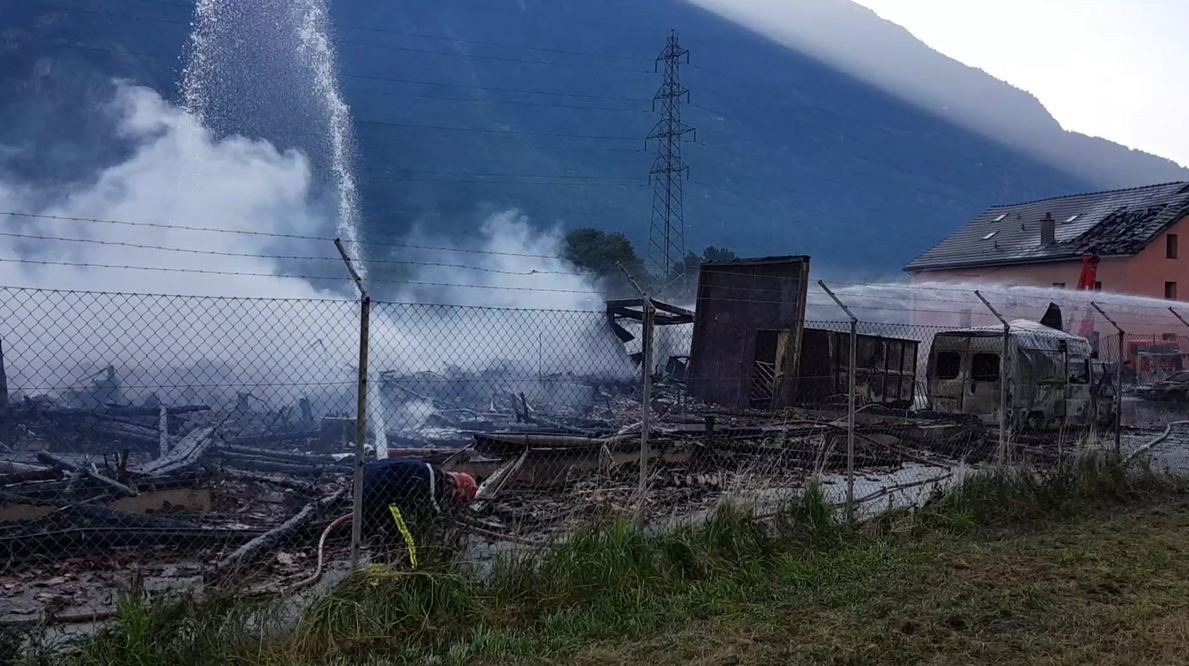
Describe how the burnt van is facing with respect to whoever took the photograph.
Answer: facing away from the viewer and to the right of the viewer

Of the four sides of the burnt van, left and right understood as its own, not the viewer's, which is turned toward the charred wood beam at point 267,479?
back

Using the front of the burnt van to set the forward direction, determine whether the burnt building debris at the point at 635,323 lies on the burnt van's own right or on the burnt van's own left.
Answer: on the burnt van's own left

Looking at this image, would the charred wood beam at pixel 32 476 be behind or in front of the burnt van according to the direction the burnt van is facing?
behind

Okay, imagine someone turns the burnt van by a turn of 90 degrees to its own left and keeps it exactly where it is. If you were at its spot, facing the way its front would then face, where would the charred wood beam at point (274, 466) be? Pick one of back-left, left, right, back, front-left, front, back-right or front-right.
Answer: left

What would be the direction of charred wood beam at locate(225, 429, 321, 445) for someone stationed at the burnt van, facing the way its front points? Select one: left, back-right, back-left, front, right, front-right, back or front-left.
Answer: back

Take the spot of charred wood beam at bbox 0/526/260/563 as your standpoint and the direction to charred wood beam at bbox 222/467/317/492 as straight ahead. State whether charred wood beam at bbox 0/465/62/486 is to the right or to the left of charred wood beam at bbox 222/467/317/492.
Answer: left
